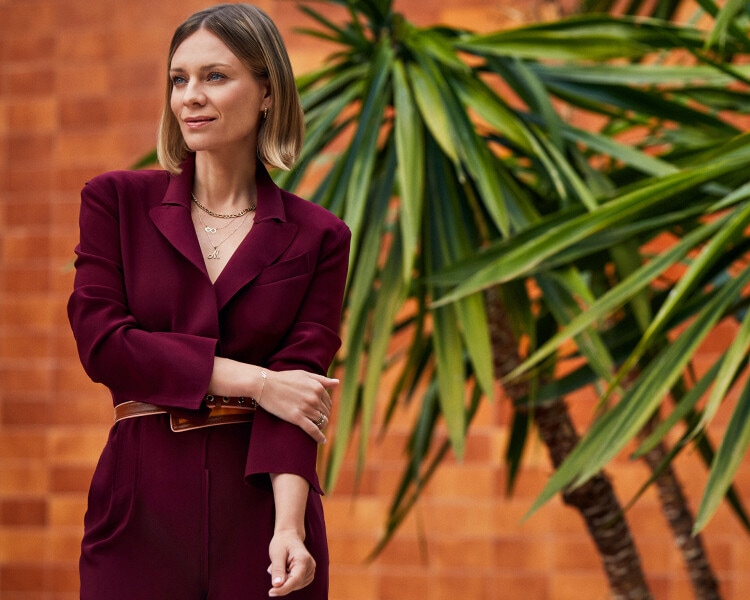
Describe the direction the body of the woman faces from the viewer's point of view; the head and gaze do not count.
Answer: toward the camera

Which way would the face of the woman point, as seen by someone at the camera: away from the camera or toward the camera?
toward the camera
